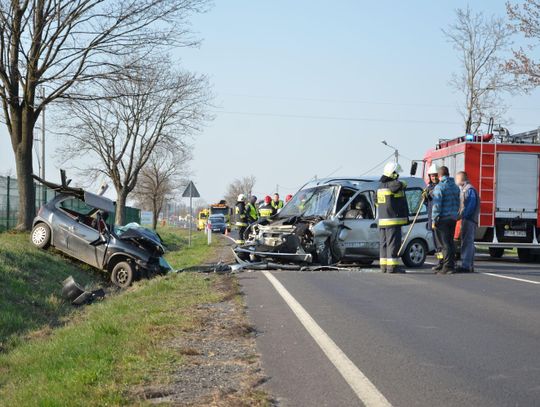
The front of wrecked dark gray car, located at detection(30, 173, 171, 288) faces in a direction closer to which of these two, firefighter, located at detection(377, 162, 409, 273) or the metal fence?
the firefighter

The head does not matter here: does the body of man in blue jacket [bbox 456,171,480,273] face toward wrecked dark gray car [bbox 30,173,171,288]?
yes

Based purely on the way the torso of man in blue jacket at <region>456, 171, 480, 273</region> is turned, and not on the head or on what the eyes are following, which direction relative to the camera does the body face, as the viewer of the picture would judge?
to the viewer's left

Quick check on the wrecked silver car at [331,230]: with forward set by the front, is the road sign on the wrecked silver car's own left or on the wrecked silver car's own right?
on the wrecked silver car's own right

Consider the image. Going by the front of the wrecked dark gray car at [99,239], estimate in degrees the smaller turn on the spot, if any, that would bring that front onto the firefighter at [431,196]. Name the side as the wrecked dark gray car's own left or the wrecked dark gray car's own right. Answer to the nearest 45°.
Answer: approximately 45° to the wrecked dark gray car's own left

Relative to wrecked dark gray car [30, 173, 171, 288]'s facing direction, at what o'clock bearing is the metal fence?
The metal fence is roughly at 7 o'clock from the wrecked dark gray car.

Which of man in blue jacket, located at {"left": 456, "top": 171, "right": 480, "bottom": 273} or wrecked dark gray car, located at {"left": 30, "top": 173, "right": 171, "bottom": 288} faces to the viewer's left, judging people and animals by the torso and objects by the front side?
the man in blue jacket

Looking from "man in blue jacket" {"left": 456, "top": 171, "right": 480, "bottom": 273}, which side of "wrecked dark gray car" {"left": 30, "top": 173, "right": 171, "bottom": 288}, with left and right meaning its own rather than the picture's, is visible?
front

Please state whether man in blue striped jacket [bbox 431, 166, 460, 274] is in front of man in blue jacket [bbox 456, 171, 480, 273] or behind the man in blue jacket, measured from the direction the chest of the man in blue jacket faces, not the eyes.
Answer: in front

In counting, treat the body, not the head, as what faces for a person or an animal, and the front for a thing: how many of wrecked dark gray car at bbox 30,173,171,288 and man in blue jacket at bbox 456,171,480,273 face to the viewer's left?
1

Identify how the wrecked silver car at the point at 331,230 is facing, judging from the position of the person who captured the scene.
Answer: facing the viewer and to the left of the viewer

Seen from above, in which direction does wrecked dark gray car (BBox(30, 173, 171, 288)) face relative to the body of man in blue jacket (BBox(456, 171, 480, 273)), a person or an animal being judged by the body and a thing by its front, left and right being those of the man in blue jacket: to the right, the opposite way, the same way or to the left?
the opposite way
